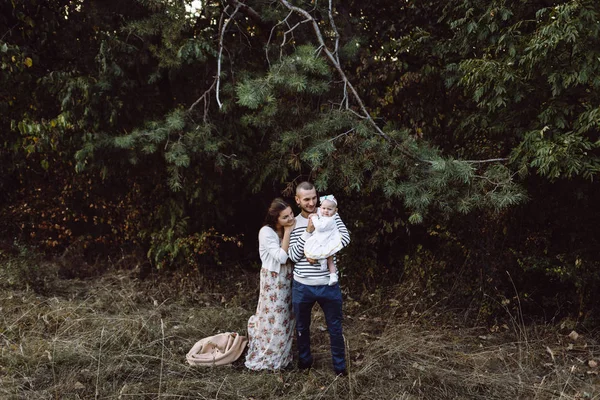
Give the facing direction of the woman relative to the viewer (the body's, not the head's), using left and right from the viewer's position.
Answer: facing to the right of the viewer
